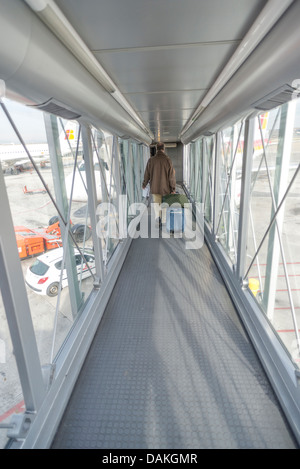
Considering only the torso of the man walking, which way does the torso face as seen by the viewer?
away from the camera
